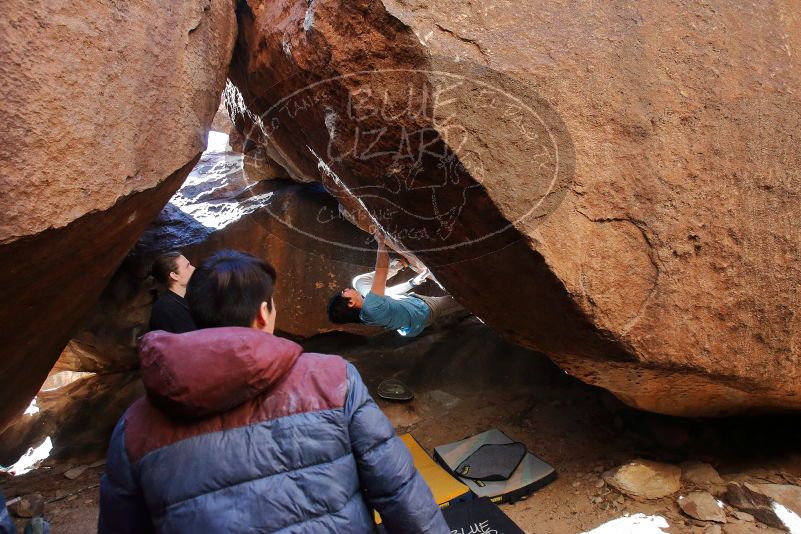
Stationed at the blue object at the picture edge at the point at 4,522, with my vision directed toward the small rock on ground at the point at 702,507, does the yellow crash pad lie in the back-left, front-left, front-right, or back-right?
front-left
